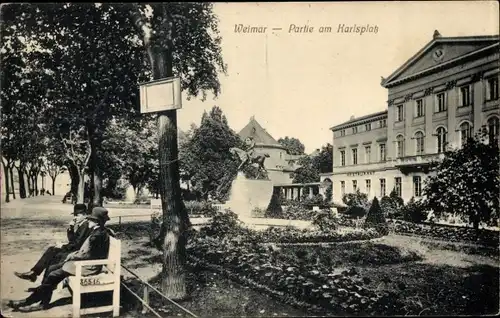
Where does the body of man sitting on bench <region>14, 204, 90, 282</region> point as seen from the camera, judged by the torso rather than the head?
to the viewer's left

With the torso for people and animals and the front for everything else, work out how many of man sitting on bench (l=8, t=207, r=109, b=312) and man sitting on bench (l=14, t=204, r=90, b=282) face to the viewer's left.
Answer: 2

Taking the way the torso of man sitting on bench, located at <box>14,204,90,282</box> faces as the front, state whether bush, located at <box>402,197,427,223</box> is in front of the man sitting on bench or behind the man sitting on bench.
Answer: behind

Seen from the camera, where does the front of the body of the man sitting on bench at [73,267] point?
to the viewer's left

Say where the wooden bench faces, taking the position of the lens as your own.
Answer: facing to the left of the viewer
